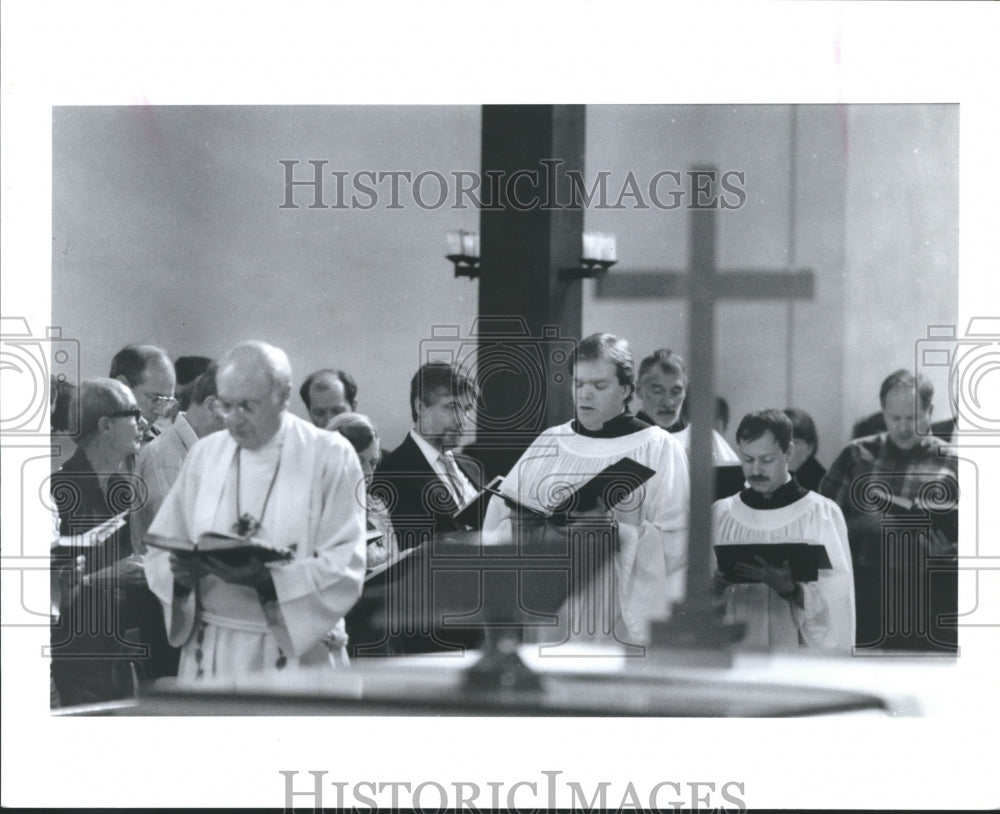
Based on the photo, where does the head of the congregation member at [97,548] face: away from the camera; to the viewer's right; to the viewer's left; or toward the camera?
to the viewer's right

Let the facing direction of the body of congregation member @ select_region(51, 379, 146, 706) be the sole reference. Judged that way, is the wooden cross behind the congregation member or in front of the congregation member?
in front

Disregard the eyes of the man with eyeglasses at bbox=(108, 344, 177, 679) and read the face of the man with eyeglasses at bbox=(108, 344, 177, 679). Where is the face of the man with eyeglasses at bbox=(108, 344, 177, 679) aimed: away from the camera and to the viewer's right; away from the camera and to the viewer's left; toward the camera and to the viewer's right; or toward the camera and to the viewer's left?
toward the camera and to the viewer's right

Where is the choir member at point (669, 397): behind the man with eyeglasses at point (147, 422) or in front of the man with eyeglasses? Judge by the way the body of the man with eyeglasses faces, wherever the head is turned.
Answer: in front

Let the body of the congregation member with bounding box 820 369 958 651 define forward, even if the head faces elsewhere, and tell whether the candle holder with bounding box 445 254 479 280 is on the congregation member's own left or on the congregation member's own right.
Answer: on the congregation member's own right

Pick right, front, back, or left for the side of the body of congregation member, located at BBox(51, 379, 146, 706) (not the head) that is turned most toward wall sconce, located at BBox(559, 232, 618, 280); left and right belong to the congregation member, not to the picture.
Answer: left

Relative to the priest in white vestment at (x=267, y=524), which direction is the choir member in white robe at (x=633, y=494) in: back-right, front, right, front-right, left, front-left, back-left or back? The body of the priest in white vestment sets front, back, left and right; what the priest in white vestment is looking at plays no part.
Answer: back-left
